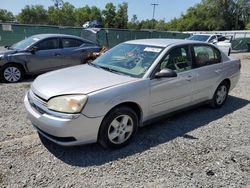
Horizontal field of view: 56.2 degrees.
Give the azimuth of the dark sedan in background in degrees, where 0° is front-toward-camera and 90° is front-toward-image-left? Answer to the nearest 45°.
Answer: approximately 45°

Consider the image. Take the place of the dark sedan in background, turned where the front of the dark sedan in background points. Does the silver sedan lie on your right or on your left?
on your left

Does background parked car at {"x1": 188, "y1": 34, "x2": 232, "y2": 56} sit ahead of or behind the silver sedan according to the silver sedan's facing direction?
behind

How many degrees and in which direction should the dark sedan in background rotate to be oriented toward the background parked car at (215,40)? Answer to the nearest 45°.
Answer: approximately 180°

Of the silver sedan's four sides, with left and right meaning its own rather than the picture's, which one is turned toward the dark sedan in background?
right

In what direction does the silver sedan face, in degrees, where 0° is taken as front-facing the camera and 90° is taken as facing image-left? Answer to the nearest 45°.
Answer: approximately 45°
